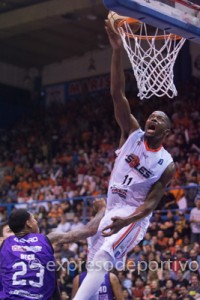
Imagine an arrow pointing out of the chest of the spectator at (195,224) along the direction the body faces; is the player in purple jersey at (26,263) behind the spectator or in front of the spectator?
in front

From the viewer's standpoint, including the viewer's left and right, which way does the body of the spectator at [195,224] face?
facing the viewer

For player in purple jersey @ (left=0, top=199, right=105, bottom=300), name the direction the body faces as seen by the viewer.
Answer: away from the camera

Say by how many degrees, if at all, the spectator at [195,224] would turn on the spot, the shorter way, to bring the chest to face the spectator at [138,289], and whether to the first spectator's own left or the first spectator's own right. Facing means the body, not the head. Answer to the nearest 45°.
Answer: approximately 45° to the first spectator's own right

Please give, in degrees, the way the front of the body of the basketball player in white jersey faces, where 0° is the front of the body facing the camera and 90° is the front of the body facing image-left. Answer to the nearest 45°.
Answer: approximately 45°

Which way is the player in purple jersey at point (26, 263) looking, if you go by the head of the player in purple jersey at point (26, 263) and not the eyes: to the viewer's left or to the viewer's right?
to the viewer's right
